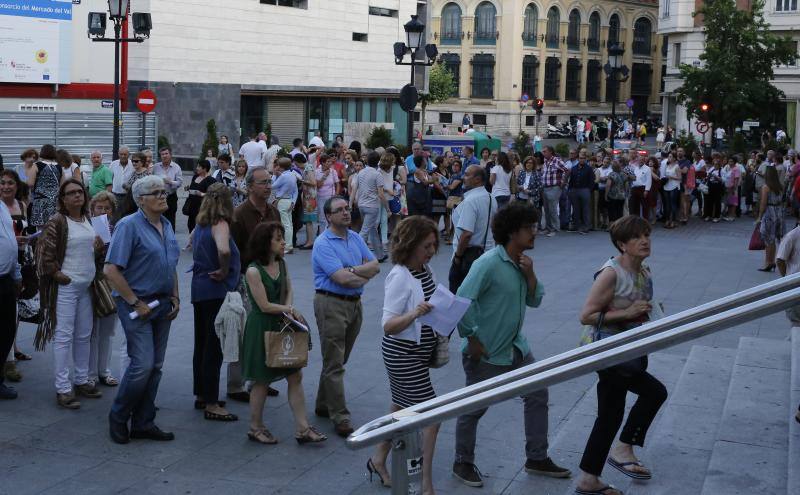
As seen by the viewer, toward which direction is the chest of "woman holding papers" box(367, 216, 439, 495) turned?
to the viewer's right

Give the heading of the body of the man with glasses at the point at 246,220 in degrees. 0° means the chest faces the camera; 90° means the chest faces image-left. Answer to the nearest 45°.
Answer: approximately 315°

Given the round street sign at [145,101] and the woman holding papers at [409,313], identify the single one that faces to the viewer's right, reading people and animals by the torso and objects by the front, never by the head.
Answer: the woman holding papers

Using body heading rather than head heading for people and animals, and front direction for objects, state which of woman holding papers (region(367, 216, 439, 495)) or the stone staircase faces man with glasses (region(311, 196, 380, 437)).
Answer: the stone staircase

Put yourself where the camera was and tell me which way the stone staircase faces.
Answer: facing to the left of the viewer

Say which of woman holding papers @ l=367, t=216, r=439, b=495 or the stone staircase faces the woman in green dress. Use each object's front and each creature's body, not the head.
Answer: the stone staircase

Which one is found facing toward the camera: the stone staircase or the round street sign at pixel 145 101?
the round street sign

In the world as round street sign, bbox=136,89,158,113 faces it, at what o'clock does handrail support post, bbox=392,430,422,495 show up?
The handrail support post is roughly at 12 o'clock from the round street sign.

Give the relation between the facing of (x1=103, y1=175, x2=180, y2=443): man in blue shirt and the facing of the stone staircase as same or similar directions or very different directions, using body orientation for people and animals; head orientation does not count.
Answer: very different directions

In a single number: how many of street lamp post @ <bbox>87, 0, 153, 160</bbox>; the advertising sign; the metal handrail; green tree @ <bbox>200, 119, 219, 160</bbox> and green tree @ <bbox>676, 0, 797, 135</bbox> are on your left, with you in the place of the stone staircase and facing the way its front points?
1

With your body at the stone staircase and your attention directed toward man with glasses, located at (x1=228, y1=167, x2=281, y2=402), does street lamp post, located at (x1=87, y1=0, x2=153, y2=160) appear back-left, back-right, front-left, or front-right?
front-right

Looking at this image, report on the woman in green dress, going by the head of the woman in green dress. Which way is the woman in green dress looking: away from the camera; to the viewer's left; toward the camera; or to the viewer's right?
to the viewer's right

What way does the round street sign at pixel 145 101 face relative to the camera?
toward the camera

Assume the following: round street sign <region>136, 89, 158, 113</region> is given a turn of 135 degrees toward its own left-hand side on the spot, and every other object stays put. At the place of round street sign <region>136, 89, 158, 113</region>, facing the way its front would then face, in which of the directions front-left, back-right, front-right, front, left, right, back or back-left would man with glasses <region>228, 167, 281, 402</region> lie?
back-right

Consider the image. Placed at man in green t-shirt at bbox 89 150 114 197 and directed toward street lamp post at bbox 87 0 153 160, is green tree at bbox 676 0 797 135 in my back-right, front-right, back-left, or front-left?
front-right
